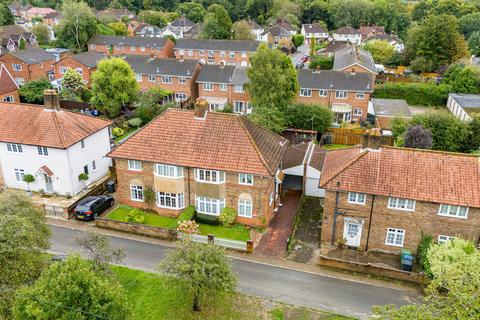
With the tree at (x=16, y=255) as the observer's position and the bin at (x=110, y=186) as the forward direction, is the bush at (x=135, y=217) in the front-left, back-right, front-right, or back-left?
front-right

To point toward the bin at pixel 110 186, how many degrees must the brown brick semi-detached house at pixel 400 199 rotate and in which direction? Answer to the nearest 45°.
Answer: approximately 90° to its right

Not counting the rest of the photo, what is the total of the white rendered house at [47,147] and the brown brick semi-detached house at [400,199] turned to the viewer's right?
0

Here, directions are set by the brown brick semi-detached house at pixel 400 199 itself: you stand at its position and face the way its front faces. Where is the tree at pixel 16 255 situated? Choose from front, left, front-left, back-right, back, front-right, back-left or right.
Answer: front-right

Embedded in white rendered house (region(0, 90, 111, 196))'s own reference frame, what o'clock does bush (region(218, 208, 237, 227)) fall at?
The bush is roughly at 9 o'clock from the white rendered house.

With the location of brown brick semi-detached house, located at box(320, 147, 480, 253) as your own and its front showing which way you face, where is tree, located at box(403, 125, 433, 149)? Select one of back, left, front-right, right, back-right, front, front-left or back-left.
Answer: back

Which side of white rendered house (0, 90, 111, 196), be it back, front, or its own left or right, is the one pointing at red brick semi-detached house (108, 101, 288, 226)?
left

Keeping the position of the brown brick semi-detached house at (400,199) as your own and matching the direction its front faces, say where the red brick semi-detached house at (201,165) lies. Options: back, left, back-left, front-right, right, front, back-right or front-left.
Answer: right

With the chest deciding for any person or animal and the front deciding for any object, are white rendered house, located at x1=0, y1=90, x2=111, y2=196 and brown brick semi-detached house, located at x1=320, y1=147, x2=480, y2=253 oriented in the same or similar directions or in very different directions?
same or similar directions

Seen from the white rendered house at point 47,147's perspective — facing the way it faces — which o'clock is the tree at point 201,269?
The tree is roughly at 10 o'clock from the white rendered house.

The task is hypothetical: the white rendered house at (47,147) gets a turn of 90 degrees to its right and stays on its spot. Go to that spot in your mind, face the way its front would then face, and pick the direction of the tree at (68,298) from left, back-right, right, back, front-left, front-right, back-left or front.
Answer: back-left

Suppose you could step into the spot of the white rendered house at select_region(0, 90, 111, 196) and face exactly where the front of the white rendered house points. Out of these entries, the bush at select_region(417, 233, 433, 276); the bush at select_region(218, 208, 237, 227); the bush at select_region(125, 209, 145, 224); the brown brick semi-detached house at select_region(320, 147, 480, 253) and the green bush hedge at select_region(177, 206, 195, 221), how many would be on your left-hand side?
5

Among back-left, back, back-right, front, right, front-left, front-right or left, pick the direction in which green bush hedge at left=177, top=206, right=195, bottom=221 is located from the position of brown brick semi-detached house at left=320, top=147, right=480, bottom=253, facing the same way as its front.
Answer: right

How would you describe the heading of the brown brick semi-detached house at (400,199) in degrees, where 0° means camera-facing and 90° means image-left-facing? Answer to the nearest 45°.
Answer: approximately 0°

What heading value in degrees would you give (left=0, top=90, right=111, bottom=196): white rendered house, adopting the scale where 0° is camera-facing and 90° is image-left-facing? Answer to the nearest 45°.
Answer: approximately 45°
